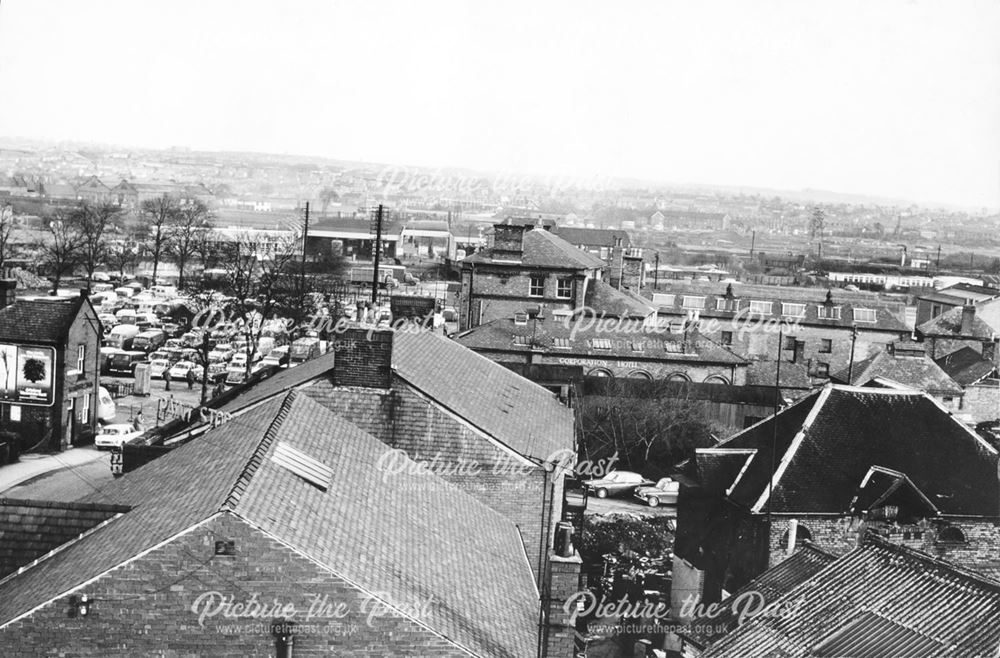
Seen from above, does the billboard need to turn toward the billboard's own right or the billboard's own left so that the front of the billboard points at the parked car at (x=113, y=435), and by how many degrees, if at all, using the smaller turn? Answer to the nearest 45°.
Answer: approximately 90° to the billboard's own left

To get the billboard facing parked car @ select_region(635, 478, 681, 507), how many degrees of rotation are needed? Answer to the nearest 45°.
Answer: approximately 90° to its left

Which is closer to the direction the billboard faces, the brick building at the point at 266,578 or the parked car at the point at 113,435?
the brick building

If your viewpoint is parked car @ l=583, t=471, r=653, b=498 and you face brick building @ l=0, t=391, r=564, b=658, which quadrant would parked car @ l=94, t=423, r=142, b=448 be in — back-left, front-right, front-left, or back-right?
front-right

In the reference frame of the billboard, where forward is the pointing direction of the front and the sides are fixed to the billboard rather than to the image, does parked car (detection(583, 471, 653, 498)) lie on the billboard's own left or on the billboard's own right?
on the billboard's own left

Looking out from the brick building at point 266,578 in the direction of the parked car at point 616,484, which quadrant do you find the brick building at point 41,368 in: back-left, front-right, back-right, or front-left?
front-left

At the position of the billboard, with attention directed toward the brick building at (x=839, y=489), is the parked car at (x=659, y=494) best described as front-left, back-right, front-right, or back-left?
front-left

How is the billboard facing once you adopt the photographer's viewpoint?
facing the viewer

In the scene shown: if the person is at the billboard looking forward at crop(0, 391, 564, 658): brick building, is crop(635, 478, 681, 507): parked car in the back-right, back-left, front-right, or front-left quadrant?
front-left

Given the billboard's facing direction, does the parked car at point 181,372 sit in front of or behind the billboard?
behind

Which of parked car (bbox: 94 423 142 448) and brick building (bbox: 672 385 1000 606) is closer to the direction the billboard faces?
the brick building

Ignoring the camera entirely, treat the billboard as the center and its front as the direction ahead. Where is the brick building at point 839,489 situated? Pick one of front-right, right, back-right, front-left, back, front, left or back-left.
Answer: front-left

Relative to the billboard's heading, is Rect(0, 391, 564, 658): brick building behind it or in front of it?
in front
